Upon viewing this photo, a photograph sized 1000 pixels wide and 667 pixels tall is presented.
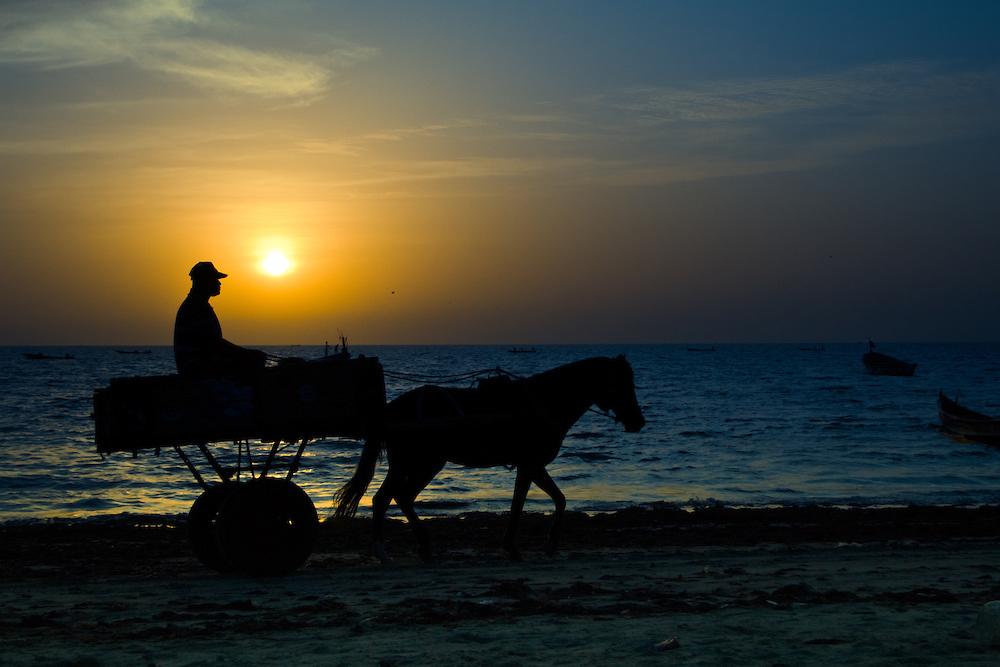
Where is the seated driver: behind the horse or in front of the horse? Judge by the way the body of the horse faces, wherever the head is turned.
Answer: behind

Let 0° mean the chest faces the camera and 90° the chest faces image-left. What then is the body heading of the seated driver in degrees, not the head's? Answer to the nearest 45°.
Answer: approximately 270°

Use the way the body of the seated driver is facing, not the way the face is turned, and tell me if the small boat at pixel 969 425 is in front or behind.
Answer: in front

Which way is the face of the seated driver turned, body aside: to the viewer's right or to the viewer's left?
to the viewer's right

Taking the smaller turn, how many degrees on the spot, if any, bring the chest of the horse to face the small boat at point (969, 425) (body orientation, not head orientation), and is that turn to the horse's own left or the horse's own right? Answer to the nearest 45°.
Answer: approximately 45° to the horse's own left

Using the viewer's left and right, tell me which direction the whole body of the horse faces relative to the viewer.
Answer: facing to the right of the viewer

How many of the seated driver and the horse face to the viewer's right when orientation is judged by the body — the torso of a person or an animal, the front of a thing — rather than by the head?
2

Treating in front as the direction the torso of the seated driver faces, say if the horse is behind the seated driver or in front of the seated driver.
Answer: in front

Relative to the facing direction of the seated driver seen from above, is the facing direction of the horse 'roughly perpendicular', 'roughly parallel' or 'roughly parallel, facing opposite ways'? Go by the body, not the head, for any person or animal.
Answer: roughly parallel
